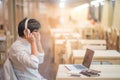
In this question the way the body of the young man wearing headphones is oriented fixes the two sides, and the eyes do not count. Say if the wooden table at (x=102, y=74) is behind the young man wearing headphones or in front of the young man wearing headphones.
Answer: in front

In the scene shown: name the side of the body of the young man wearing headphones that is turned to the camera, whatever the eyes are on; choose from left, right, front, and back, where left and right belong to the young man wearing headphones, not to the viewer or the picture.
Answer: right
